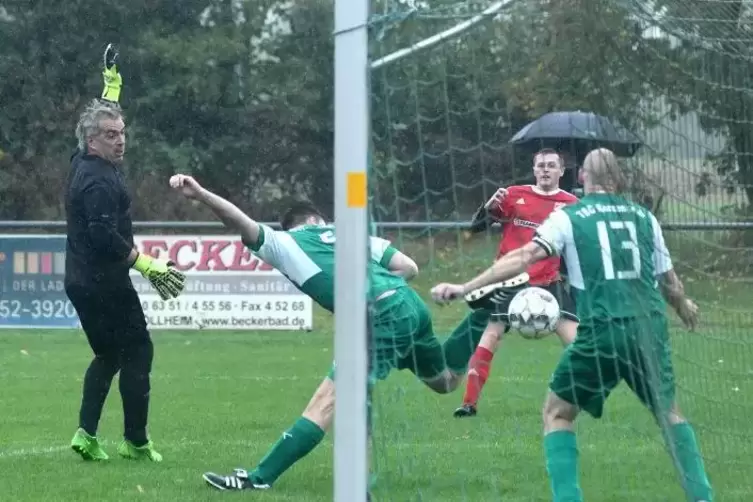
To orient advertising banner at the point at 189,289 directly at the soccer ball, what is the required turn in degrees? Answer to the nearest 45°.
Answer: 0° — it already faces it

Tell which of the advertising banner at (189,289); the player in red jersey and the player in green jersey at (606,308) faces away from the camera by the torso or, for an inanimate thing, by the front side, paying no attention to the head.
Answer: the player in green jersey

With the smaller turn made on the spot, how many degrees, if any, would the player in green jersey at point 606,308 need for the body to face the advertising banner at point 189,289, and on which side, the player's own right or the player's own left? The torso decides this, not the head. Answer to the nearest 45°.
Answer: approximately 45° to the player's own left

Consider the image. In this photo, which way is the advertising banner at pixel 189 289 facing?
toward the camera

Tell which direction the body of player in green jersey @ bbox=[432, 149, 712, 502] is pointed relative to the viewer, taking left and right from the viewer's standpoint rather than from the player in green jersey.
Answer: facing away from the viewer

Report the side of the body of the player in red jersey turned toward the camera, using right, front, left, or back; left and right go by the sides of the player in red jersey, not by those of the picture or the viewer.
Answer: front

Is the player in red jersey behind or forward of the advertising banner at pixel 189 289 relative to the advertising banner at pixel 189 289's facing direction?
forward

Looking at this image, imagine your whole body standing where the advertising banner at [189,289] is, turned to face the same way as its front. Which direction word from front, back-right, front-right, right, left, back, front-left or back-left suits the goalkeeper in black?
front

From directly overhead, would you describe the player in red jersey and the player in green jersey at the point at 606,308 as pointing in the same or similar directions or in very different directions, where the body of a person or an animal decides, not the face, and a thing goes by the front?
very different directions

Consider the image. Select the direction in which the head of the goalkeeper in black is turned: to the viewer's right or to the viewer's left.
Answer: to the viewer's right

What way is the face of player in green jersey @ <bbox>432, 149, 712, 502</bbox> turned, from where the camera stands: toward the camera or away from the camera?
away from the camera

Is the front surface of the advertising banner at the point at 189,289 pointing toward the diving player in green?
yes

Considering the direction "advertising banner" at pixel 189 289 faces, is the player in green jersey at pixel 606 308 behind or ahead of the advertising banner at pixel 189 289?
ahead

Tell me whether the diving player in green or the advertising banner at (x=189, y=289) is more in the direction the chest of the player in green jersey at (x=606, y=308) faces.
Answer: the advertising banner

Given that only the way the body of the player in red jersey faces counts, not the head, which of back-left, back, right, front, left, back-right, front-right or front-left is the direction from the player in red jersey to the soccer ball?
front
